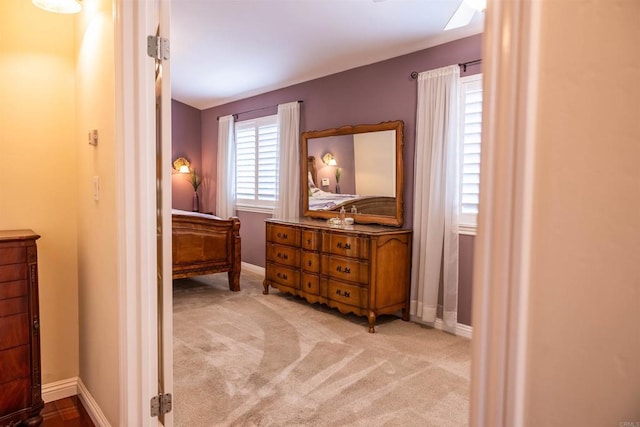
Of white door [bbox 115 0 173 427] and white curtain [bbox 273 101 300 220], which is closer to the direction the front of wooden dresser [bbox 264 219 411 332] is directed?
the white door

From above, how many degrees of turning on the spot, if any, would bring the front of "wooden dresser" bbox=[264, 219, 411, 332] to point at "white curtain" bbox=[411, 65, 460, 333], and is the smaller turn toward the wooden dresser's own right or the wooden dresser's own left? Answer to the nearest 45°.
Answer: approximately 135° to the wooden dresser's own left

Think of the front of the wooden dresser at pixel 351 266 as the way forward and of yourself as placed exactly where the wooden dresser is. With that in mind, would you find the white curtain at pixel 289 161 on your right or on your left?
on your right

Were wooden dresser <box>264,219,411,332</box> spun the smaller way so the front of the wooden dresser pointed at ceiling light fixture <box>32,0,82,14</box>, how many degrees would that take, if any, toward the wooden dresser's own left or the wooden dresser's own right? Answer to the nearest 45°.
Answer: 0° — it already faces it

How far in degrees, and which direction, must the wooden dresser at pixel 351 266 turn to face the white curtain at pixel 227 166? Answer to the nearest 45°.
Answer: approximately 90° to its right

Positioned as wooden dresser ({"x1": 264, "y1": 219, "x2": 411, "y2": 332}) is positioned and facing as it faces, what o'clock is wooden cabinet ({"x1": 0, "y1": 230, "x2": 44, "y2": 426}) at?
The wooden cabinet is roughly at 12 o'clock from the wooden dresser.

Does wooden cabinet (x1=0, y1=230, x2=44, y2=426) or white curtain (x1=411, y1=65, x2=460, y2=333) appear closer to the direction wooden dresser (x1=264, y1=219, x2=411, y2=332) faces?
the wooden cabinet

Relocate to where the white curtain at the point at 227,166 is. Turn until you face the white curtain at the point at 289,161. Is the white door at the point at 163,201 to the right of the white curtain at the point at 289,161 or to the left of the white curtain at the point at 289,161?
right

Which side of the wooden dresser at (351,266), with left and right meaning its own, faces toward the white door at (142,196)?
front

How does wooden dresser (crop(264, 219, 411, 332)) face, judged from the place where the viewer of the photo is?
facing the viewer and to the left of the viewer
